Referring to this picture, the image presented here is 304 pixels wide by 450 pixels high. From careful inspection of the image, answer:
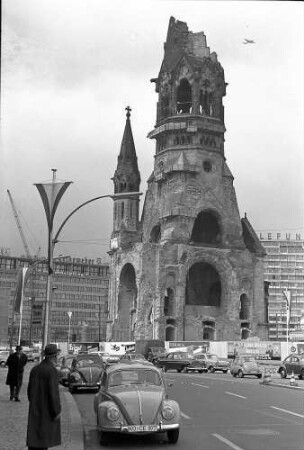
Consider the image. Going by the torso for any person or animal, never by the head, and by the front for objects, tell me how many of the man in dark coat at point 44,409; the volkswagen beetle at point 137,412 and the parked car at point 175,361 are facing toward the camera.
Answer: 1

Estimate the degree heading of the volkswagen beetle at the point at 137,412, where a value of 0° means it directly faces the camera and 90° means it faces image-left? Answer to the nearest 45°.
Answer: approximately 0°

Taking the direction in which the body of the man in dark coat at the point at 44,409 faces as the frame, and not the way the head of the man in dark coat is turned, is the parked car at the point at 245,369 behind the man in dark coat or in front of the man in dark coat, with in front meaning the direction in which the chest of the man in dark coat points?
in front

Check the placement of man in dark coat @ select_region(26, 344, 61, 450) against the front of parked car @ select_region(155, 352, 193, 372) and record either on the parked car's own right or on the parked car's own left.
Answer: on the parked car's own left

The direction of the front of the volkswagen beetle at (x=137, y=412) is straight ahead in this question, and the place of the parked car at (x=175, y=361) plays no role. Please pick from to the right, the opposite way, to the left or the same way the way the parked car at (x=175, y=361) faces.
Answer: to the right

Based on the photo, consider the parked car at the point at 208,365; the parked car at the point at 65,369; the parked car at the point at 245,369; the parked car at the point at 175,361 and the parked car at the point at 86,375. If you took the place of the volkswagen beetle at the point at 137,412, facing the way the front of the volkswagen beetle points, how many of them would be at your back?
5

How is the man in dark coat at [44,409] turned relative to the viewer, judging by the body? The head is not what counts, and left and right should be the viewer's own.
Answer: facing away from the viewer and to the right of the viewer

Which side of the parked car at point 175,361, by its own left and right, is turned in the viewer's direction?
left
